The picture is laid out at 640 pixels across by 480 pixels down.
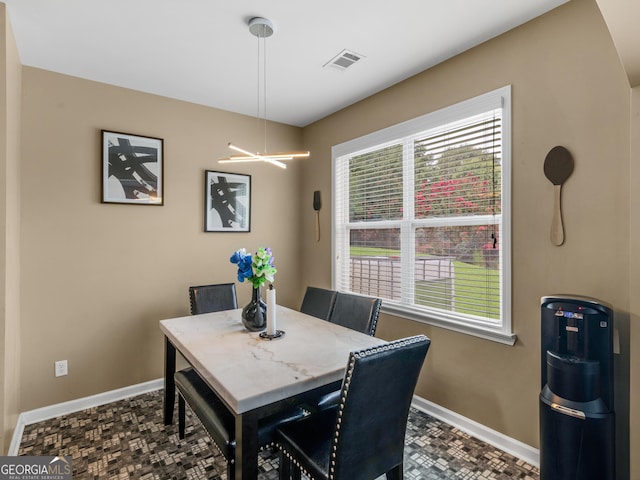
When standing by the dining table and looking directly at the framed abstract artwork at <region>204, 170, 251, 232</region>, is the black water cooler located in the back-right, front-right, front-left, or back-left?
back-right

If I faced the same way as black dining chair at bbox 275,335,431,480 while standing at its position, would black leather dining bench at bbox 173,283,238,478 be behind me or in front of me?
in front

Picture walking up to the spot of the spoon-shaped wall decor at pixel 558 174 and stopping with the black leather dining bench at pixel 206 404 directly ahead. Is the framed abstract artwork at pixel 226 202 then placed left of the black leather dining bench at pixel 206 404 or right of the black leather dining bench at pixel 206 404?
right

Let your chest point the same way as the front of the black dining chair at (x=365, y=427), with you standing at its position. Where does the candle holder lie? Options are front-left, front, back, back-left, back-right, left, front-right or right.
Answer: front

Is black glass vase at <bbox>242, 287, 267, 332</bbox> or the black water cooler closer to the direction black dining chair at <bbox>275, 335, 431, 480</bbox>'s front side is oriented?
the black glass vase

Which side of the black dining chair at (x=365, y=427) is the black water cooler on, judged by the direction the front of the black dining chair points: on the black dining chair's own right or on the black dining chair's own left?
on the black dining chair's own right

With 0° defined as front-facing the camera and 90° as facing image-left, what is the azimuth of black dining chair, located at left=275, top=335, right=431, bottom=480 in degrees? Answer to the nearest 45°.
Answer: approximately 135°

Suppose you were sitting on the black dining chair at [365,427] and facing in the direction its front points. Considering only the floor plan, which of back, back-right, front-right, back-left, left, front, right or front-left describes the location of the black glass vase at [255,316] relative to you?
front

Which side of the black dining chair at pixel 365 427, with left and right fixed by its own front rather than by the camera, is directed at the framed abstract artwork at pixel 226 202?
front

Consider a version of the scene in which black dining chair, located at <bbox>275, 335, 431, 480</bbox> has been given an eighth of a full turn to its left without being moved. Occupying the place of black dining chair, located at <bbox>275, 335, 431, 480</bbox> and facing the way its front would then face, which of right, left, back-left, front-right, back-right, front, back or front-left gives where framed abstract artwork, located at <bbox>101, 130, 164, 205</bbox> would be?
front-right

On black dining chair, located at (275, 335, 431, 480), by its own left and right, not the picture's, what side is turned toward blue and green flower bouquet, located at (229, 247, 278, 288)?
front
